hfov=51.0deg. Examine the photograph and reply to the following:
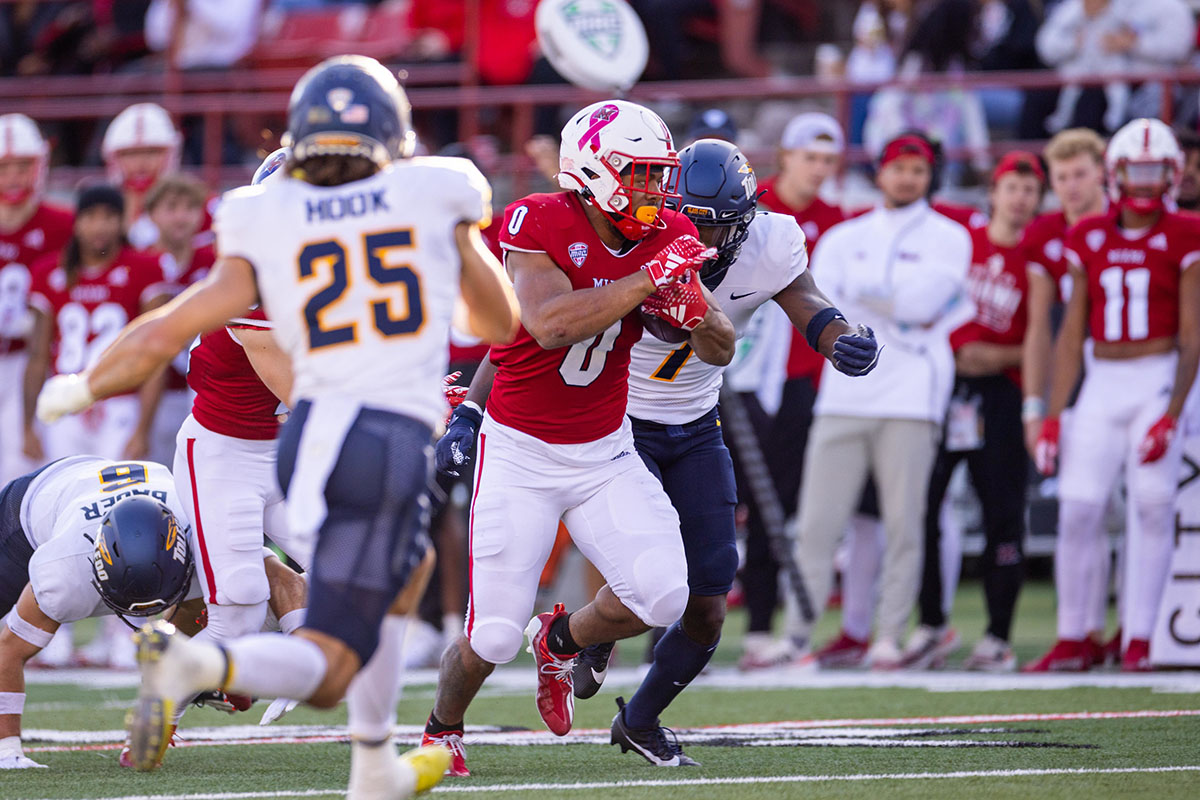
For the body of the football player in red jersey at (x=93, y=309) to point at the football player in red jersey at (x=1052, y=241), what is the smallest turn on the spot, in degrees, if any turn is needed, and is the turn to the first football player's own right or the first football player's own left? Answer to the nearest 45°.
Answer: approximately 45° to the first football player's own left

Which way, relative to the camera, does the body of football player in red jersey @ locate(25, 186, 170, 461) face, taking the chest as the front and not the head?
toward the camera

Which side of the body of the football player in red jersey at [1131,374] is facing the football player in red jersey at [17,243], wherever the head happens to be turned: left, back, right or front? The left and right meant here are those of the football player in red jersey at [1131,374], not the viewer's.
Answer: right

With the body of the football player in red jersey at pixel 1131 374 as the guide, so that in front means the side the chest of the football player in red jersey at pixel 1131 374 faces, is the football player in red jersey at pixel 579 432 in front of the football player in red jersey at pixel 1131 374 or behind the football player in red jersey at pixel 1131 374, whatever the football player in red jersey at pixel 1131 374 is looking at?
in front

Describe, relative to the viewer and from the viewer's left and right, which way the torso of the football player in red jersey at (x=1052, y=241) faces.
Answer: facing the viewer

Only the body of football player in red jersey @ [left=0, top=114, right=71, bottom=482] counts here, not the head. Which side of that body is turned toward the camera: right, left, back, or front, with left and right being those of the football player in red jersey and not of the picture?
front

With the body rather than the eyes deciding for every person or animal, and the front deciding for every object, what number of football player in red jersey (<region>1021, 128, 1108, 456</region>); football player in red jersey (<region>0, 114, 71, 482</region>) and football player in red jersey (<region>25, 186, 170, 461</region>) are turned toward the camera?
3

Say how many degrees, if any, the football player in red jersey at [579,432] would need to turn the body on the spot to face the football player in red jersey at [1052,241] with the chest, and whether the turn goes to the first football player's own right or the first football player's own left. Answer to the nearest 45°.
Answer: approximately 90° to the first football player's own left

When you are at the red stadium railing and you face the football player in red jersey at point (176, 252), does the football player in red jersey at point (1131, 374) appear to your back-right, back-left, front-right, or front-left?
front-left

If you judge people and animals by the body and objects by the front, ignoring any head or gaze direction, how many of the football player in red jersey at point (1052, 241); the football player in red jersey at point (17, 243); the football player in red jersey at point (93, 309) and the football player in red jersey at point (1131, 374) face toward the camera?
4

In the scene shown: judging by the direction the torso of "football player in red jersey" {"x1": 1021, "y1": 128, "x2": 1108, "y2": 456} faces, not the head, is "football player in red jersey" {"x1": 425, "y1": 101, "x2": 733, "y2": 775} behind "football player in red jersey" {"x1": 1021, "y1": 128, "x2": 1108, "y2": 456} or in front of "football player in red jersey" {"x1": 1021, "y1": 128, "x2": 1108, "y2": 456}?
in front

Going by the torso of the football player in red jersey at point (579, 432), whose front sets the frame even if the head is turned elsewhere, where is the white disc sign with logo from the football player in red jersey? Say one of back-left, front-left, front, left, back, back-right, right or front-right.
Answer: back-left
